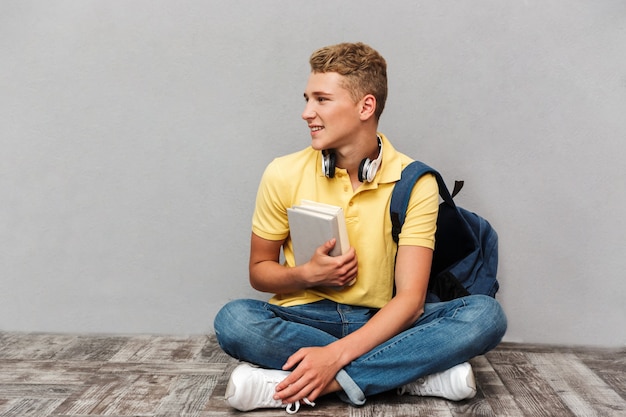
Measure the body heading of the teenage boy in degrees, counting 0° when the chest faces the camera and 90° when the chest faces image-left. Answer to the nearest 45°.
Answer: approximately 0°

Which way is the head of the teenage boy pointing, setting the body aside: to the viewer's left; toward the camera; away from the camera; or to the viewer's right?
to the viewer's left
